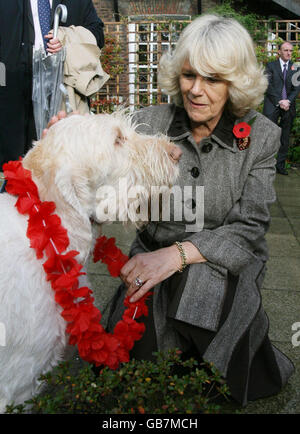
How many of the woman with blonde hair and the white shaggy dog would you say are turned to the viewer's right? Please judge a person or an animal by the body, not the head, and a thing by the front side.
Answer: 1

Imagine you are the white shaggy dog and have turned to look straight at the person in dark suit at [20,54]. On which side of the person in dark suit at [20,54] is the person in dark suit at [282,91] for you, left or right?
right

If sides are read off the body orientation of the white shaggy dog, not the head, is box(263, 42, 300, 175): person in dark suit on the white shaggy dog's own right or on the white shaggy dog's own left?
on the white shaggy dog's own left

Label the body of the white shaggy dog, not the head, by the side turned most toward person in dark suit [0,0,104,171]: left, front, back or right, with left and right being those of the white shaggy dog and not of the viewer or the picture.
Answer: left

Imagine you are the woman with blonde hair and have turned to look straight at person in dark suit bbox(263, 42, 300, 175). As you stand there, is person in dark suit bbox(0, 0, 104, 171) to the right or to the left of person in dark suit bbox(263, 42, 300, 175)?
left

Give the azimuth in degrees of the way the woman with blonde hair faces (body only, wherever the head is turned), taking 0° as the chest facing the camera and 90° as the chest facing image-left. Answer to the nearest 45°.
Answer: approximately 45°

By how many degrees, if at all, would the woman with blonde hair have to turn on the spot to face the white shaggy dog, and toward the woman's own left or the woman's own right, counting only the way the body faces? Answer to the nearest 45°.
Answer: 0° — they already face it

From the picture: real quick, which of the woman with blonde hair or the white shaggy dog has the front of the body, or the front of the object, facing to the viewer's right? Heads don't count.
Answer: the white shaggy dog

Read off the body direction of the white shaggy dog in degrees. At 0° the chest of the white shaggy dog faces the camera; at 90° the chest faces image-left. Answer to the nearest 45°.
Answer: approximately 270°
